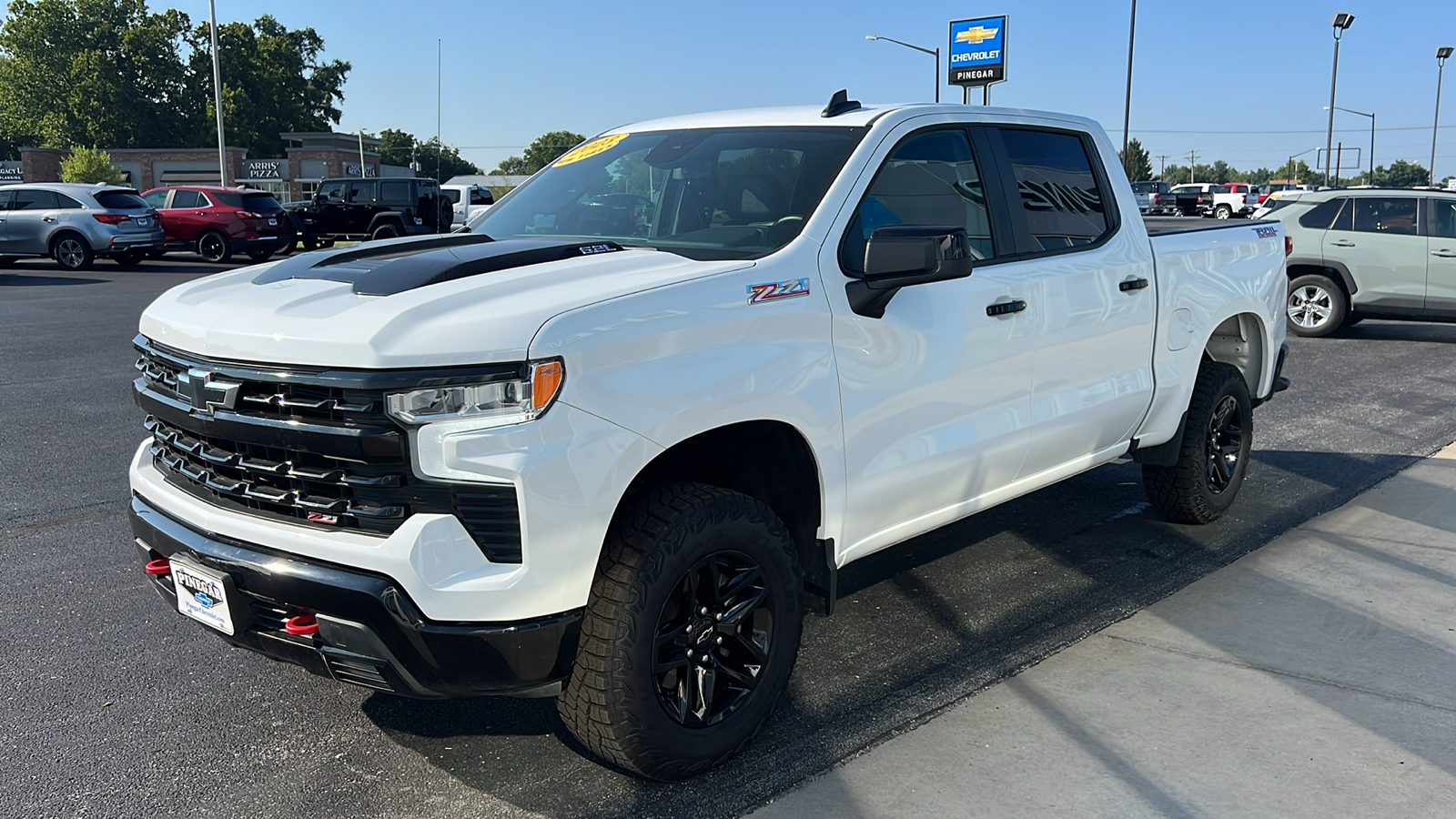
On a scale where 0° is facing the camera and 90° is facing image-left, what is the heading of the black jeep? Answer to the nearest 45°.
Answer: approximately 135°

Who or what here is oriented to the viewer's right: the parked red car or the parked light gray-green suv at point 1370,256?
the parked light gray-green suv

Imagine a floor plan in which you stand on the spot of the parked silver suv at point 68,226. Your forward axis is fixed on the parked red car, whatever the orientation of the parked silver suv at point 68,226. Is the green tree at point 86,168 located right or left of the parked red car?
left

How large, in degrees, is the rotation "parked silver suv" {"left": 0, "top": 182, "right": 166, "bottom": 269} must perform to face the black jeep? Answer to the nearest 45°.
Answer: approximately 90° to its right

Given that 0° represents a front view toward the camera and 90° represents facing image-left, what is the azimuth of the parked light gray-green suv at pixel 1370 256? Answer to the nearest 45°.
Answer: approximately 270°

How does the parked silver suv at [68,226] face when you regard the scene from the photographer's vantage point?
facing away from the viewer and to the left of the viewer

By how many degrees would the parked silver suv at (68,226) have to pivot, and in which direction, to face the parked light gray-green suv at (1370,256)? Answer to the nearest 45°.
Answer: approximately 180°
